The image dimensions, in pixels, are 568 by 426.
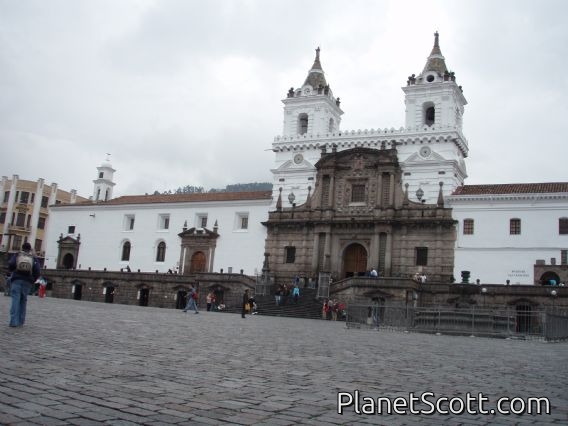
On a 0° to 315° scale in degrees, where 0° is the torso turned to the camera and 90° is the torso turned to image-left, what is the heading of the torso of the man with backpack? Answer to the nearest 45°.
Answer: approximately 180°

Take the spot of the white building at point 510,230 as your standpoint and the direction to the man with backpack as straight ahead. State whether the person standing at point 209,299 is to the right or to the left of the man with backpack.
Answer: right

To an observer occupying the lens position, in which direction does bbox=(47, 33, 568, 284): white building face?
facing the viewer

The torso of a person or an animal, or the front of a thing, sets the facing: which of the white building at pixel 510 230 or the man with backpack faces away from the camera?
the man with backpack

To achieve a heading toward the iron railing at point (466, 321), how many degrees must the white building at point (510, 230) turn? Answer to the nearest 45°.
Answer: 0° — it already faces it

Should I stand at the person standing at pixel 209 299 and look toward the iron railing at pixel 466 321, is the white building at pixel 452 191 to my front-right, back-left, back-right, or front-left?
front-left

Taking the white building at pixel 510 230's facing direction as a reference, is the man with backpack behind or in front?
in front

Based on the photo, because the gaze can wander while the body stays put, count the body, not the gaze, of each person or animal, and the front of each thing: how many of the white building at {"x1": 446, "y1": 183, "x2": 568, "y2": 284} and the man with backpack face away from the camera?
1

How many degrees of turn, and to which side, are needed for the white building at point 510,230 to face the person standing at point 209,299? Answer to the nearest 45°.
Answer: approximately 90° to its right

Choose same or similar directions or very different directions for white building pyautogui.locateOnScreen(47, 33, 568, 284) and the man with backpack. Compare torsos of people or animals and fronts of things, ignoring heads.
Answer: very different directions

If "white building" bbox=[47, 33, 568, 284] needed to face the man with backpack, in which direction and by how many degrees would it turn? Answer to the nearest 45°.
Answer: approximately 45° to its right
